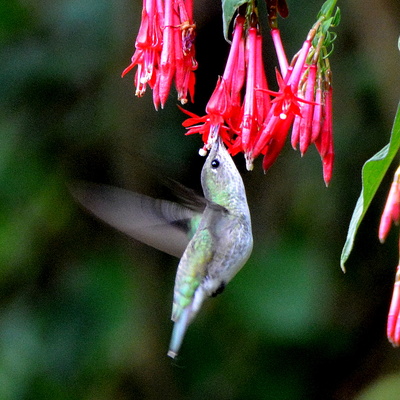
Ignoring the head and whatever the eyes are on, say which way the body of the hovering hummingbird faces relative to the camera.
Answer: to the viewer's right
